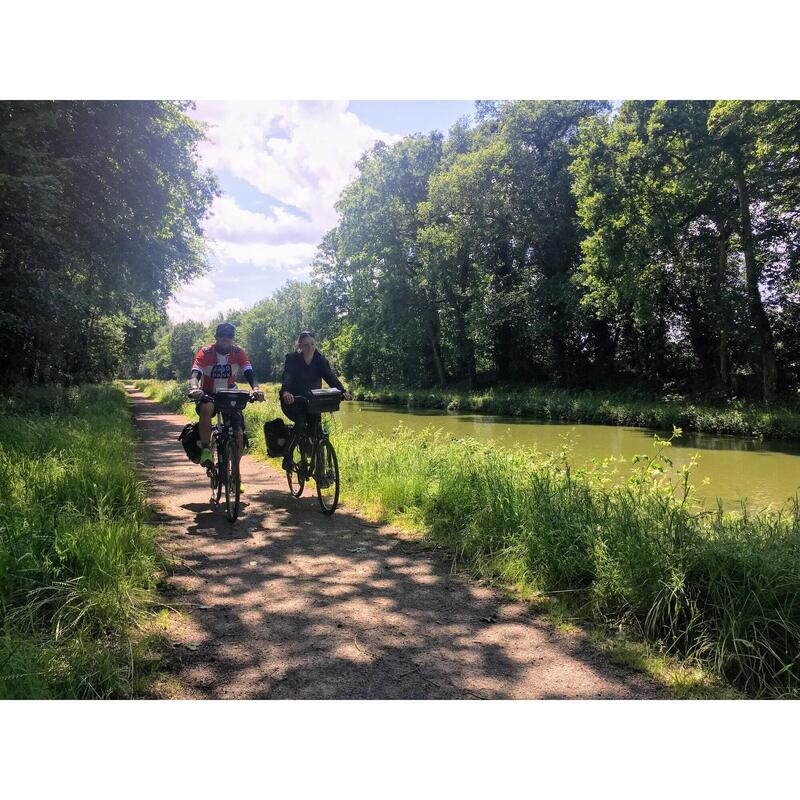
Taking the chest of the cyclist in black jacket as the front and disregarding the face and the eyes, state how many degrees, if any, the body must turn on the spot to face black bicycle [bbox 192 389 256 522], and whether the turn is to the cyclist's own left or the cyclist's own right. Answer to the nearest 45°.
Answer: approximately 90° to the cyclist's own right

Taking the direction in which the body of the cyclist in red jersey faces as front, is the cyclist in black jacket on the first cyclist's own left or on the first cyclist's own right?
on the first cyclist's own left

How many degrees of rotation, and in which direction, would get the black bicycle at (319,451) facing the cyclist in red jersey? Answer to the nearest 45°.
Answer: approximately 135° to its right
